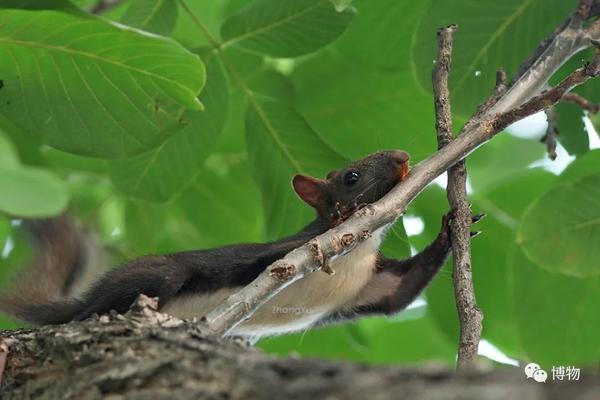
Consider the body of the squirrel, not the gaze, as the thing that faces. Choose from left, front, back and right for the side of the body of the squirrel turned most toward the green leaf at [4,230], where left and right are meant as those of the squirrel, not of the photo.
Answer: back

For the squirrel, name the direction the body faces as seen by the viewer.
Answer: to the viewer's right

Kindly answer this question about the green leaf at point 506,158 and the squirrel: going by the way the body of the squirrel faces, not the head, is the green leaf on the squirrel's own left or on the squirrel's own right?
on the squirrel's own left

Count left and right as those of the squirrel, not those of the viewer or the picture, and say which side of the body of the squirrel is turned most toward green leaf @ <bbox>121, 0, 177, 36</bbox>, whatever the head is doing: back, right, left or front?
left

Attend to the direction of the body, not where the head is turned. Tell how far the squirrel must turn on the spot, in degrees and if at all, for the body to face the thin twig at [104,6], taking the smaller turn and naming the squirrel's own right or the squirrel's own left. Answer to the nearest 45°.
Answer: approximately 135° to the squirrel's own left

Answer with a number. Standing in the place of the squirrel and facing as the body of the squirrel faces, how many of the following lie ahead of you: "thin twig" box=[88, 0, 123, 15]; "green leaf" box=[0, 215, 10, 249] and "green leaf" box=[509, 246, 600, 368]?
1
